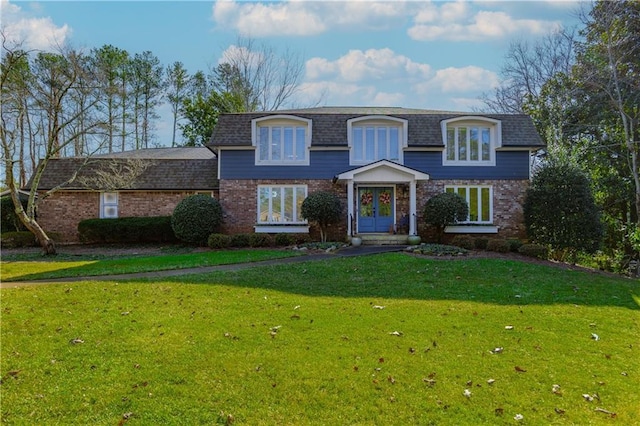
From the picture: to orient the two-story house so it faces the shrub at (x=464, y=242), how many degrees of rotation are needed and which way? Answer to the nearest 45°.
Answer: approximately 45° to its left

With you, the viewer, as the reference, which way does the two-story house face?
facing the viewer

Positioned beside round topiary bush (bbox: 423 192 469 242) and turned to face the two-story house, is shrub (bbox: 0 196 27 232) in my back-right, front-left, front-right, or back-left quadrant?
front-left

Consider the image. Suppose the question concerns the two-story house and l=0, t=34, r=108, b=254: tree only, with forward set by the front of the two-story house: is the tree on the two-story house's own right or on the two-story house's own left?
on the two-story house's own right

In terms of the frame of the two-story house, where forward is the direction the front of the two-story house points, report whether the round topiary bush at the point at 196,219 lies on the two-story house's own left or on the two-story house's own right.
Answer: on the two-story house's own right

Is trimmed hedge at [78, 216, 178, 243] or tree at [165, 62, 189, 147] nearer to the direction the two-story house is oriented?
the trimmed hedge

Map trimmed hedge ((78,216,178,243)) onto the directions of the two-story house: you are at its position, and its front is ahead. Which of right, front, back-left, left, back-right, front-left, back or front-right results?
right

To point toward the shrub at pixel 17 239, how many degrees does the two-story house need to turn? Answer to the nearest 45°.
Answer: approximately 90° to its right

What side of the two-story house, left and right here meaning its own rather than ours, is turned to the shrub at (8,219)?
right

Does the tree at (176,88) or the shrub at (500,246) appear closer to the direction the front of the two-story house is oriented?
the shrub

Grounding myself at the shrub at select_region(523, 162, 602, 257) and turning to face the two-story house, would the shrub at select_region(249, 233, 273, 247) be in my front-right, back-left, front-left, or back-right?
front-left

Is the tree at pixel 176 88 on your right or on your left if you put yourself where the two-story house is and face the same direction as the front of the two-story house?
on your right
